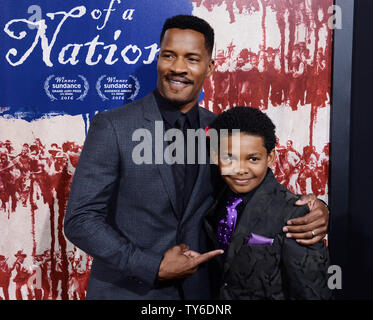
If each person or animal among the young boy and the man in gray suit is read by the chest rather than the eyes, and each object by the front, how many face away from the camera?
0

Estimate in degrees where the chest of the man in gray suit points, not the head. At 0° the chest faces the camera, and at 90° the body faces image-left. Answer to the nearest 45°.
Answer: approximately 315°

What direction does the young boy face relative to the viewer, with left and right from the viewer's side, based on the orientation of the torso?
facing the viewer and to the left of the viewer
